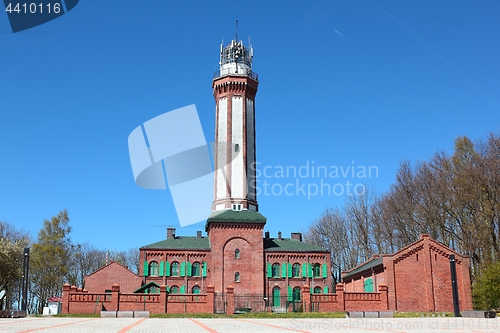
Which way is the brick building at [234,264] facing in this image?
toward the camera

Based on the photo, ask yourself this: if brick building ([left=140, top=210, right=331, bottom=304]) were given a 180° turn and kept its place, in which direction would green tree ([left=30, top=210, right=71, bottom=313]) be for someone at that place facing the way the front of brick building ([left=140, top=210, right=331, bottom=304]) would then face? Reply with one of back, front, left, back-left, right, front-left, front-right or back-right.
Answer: left

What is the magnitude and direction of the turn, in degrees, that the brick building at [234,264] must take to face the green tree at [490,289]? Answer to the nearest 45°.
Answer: approximately 45° to its left

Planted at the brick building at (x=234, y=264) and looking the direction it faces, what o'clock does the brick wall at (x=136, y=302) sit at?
The brick wall is roughly at 1 o'clock from the brick building.

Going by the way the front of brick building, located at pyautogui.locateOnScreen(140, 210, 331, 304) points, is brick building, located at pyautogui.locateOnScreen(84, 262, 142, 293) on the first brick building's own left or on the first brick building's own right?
on the first brick building's own right

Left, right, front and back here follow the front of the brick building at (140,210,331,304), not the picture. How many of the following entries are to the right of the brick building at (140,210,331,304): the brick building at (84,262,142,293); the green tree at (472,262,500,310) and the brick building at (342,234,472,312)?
1

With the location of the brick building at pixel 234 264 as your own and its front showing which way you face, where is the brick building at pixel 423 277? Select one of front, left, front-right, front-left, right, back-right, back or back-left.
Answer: front-left

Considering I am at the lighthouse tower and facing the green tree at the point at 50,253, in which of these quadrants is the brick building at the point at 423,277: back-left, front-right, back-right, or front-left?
back-left

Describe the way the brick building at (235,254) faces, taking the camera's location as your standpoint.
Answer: facing the viewer
